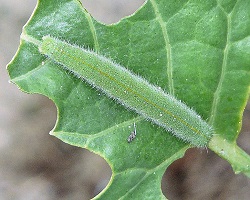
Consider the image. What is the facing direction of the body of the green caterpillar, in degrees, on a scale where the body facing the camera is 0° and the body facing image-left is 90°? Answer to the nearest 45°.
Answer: approximately 135°
